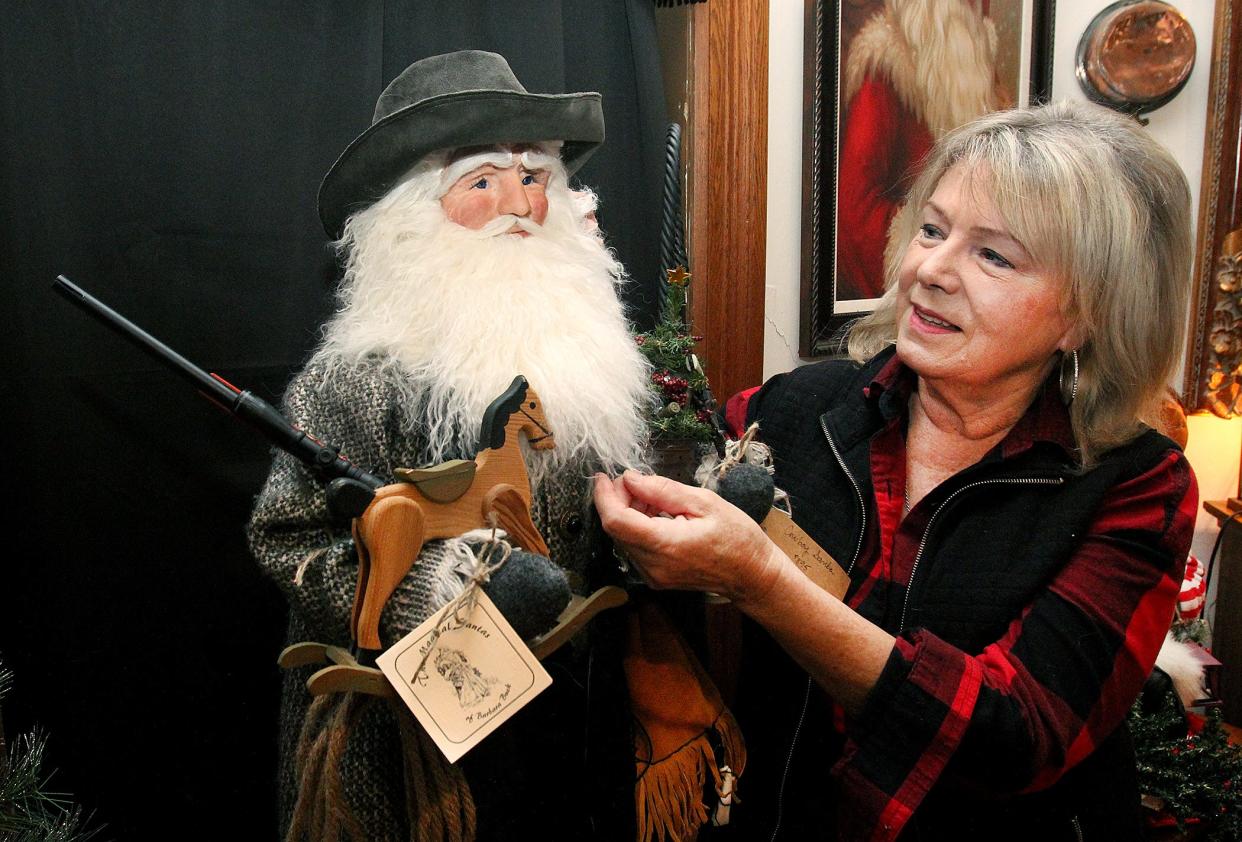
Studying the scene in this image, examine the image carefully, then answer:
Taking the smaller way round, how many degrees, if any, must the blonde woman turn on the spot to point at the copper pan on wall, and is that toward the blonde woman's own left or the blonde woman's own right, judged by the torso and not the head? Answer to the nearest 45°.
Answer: approximately 135° to the blonde woman's own right

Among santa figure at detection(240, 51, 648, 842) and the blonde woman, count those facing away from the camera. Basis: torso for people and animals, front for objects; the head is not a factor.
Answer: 0

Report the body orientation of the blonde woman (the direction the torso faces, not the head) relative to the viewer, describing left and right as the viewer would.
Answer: facing the viewer and to the left of the viewer

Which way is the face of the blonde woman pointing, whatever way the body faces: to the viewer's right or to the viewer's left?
to the viewer's left

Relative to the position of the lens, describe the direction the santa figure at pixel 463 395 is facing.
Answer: facing the viewer and to the right of the viewer

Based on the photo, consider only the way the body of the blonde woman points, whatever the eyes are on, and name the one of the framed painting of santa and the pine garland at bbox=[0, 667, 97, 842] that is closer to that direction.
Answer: the pine garland

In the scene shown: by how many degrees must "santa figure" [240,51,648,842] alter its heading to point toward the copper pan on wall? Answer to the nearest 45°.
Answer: approximately 90° to its left
